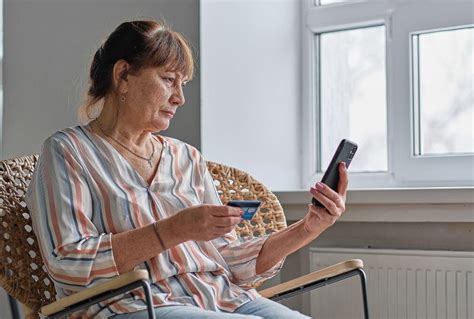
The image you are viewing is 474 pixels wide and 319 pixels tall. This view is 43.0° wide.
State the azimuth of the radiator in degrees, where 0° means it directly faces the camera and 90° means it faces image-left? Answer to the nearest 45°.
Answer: approximately 0°

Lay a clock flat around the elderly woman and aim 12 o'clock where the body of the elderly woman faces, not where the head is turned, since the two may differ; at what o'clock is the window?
The window is roughly at 9 o'clock from the elderly woman.

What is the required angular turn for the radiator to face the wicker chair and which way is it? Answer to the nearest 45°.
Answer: approximately 45° to its right

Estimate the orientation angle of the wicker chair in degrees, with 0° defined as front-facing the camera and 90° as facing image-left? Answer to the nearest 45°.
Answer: approximately 315°

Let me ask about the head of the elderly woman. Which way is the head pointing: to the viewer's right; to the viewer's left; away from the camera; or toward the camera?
to the viewer's right

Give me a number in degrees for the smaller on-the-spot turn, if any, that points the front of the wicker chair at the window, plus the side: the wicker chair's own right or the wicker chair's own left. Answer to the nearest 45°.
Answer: approximately 90° to the wicker chair's own left
